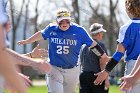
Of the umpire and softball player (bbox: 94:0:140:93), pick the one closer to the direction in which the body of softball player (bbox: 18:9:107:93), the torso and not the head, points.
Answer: the softball player

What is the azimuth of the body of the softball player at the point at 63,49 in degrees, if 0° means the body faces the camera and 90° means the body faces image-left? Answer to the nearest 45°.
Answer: approximately 0°
